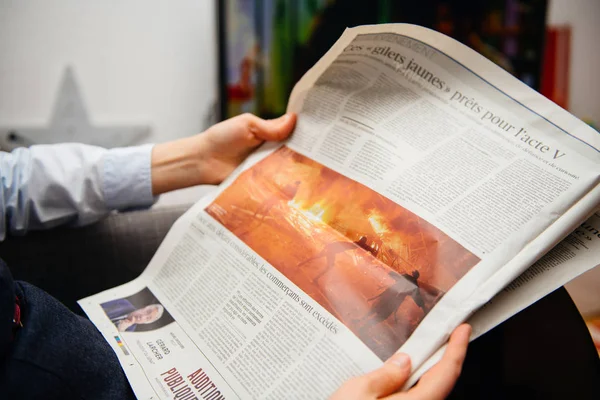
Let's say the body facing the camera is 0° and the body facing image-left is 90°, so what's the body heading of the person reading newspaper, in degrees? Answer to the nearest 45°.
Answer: approximately 270°

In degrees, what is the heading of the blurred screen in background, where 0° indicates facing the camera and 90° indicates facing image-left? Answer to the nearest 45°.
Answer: approximately 0°

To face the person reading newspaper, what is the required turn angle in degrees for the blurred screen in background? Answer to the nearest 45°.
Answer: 0° — it already faces them
